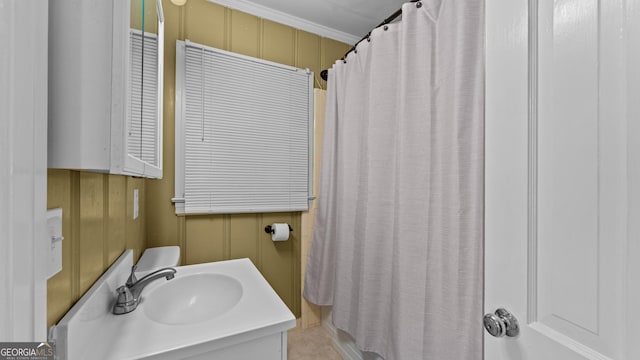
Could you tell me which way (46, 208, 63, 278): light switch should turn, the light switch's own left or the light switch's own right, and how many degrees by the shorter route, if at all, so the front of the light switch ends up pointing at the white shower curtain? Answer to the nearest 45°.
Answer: approximately 45° to the light switch's own left

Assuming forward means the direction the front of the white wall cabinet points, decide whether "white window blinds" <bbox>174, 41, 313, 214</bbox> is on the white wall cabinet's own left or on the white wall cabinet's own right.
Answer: on the white wall cabinet's own left

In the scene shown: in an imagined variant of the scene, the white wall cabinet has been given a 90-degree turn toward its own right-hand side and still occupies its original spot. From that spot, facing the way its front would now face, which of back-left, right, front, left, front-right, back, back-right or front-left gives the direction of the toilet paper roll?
back

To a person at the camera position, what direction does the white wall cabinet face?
facing the viewer and to the right of the viewer

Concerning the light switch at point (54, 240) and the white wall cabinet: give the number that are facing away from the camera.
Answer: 0

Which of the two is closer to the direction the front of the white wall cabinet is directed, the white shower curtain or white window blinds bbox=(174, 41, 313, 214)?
the white shower curtain

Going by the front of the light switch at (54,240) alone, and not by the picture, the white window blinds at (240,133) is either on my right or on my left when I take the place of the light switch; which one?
on my left

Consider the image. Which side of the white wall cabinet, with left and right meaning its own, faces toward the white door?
front

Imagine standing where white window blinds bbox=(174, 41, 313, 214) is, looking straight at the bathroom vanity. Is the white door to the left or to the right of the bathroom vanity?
left
